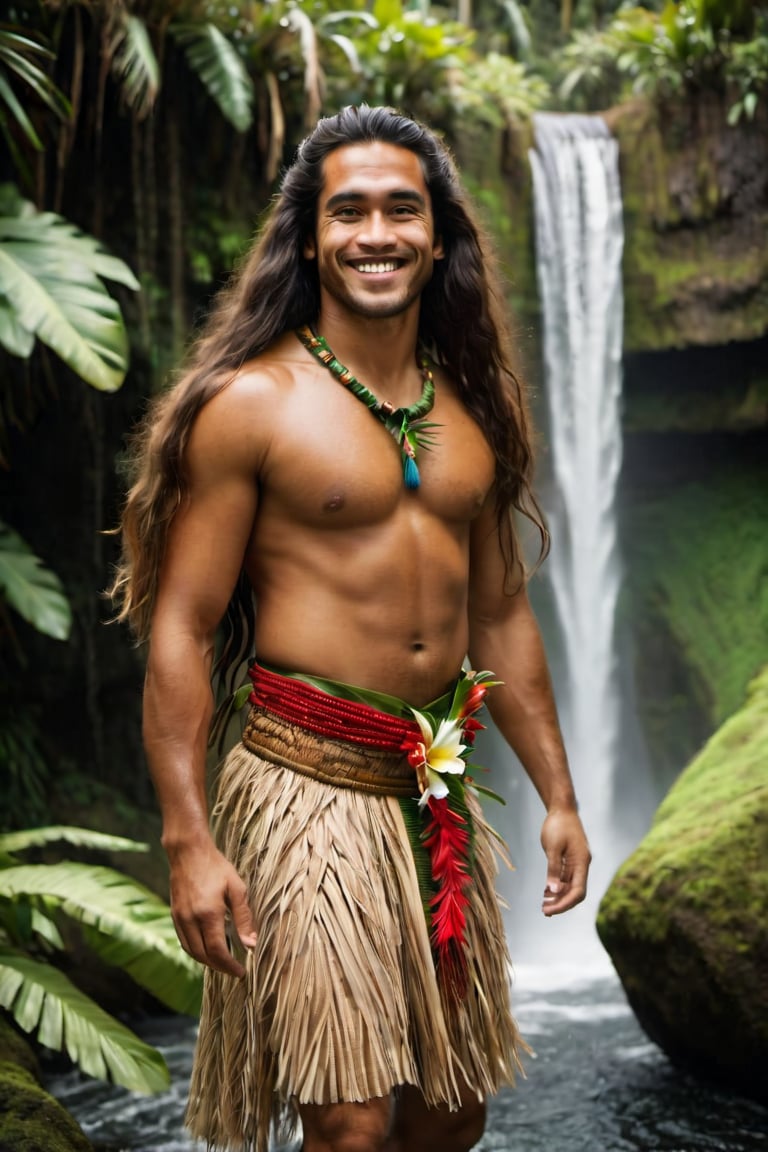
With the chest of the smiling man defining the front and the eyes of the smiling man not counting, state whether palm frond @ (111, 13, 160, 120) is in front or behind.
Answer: behind

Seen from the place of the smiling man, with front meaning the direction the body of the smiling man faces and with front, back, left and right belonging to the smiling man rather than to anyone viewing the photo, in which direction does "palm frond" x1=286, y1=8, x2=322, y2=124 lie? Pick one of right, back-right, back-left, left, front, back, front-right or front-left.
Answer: back-left

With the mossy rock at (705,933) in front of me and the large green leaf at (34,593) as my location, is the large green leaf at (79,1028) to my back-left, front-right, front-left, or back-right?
front-right

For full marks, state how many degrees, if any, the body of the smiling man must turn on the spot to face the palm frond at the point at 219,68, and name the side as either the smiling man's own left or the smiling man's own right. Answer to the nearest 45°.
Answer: approximately 135° to the smiling man's own left

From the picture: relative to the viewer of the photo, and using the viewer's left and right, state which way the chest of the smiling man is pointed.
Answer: facing the viewer and to the right of the viewer

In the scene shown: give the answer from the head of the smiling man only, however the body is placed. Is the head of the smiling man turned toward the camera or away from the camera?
toward the camera

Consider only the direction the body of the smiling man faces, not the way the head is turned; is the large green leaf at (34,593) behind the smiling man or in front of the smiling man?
behind
